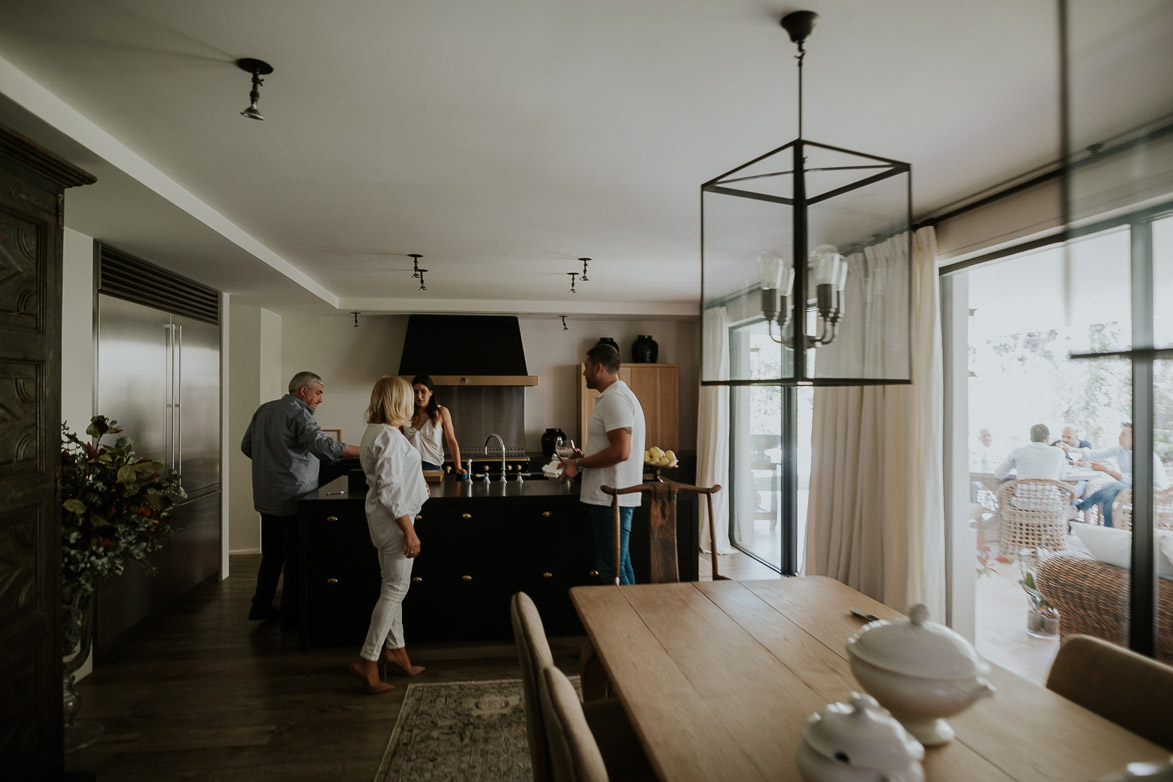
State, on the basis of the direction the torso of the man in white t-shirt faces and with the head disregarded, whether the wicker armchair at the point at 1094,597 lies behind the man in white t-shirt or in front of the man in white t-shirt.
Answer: behind

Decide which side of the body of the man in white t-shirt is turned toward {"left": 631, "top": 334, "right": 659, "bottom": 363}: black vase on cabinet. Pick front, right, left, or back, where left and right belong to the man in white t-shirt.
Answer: right

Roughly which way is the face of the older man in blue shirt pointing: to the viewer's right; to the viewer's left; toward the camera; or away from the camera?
to the viewer's right

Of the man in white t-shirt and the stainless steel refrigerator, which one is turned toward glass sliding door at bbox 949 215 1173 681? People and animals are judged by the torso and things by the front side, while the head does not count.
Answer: the stainless steel refrigerator

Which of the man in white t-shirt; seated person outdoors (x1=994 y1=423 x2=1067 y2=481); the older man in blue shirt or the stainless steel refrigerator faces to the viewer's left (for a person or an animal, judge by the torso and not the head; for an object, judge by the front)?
the man in white t-shirt

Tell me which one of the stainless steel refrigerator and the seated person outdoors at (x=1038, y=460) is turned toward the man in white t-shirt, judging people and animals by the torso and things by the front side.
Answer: the stainless steel refrigerator

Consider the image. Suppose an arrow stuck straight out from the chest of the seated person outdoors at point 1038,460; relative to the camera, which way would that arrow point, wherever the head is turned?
away from the camera

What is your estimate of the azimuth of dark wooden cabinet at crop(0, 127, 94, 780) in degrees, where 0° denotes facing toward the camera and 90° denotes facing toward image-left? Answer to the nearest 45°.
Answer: approximately 315°

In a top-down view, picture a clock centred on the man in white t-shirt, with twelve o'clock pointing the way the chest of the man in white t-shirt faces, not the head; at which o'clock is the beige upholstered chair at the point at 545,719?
The beige upholstered chair is roughly at 9 o'clock from the man in white t-shirt.

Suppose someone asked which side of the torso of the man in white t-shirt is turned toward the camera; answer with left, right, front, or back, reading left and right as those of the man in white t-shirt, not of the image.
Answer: left

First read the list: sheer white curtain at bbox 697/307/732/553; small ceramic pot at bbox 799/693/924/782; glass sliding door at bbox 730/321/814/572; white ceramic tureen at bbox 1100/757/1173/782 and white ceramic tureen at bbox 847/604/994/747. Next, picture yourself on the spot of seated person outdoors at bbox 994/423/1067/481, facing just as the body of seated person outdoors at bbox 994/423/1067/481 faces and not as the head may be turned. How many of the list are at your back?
3

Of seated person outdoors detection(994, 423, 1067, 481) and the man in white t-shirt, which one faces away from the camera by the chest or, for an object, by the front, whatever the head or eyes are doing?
the seated person outdoors
